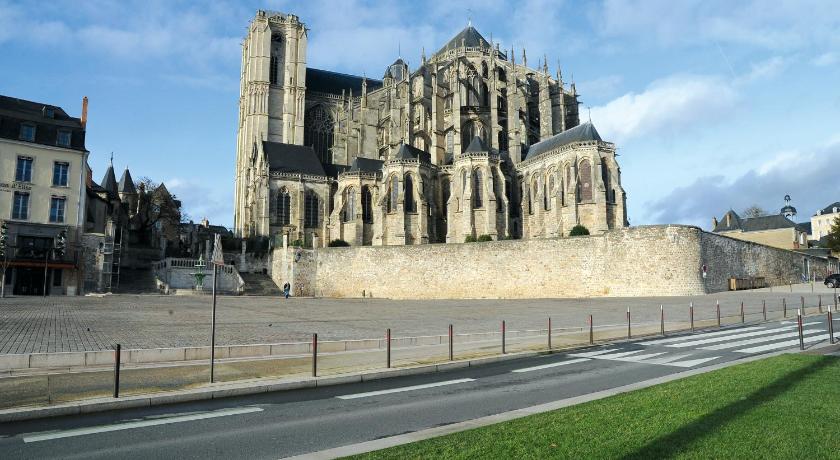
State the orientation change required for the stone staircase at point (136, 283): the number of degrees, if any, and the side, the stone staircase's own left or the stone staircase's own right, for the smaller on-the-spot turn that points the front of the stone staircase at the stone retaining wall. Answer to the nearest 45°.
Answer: approximately 45° to the stone staircase's own left

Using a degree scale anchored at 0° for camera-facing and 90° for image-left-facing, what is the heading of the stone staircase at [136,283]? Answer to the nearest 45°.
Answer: approximately 0°

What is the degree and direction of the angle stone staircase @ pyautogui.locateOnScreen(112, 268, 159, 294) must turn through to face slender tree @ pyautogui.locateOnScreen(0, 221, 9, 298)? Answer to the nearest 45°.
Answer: approximately 45° to its right

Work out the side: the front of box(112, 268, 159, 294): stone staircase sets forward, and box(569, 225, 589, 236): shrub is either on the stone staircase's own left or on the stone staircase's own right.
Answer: on the stone staircase's own left

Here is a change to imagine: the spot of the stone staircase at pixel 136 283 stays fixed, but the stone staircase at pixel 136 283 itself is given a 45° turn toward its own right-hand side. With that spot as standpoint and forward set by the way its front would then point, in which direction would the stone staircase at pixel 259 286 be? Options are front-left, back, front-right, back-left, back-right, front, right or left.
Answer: back-left

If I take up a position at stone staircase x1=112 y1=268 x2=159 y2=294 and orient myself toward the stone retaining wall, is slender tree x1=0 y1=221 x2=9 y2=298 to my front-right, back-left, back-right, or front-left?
back-right
